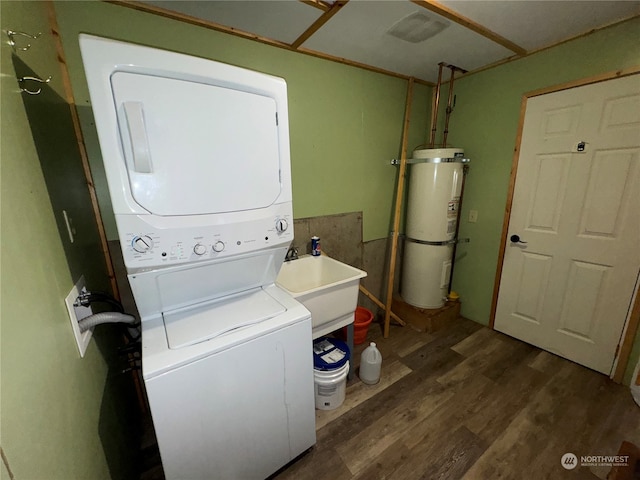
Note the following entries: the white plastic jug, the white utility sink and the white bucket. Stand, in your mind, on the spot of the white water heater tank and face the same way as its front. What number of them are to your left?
0

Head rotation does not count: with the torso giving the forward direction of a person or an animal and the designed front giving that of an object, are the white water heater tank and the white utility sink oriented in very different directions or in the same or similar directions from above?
same or similar directions

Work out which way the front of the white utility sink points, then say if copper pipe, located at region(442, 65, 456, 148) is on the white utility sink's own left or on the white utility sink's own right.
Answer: on the white utility sink's own left

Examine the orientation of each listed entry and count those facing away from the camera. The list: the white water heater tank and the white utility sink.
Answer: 0

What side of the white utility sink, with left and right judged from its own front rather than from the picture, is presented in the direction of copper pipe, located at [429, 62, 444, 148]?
left

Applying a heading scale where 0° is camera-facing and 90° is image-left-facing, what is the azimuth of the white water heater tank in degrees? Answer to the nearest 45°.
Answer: approximately 315°

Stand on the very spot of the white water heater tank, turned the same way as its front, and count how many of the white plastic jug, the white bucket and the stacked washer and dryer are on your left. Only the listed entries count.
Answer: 0

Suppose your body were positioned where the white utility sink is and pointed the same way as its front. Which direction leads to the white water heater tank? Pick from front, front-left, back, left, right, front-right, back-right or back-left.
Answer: left

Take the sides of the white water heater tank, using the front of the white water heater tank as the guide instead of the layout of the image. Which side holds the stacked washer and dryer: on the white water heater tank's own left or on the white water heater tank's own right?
on the white water heater tank's own right

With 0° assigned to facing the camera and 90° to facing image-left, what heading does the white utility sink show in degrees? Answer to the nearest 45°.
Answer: approximately 315°

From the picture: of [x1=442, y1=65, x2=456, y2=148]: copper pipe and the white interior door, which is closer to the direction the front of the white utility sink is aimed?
the white interior door
